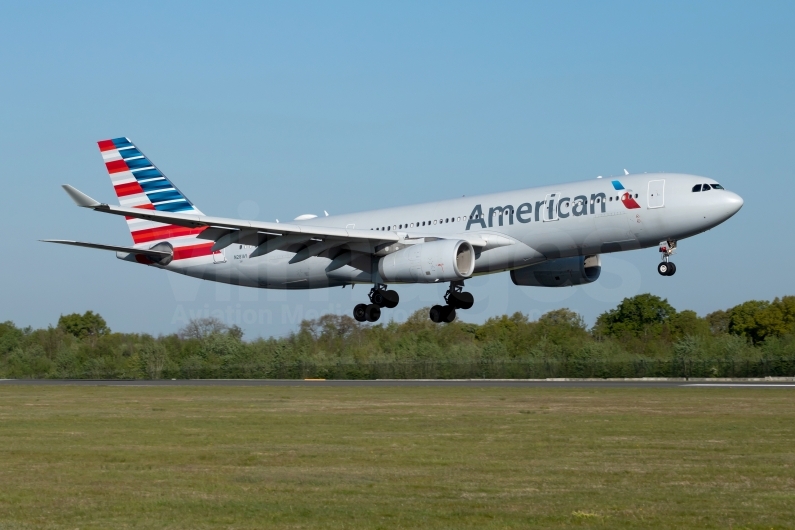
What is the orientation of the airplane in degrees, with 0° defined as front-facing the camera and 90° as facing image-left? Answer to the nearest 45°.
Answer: approximately 315°
